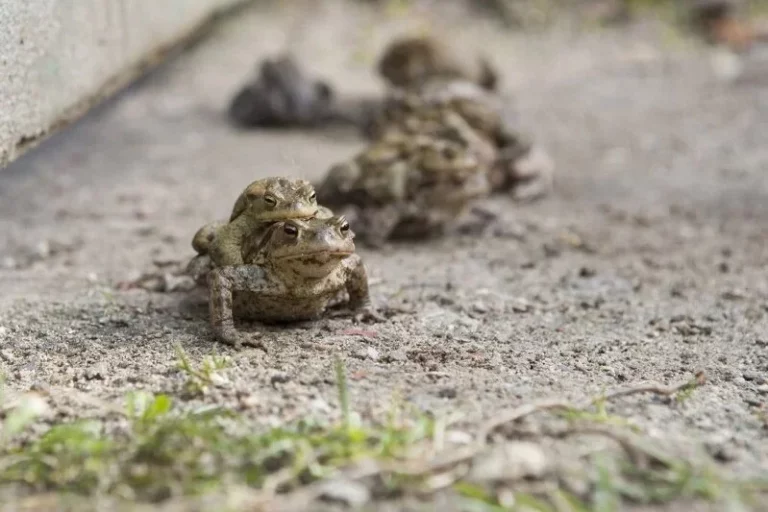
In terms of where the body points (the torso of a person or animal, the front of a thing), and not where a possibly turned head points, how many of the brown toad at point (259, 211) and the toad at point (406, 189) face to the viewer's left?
1

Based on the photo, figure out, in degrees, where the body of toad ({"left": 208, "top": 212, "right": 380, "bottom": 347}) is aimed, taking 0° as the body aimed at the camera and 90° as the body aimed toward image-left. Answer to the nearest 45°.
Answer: approximately 315°

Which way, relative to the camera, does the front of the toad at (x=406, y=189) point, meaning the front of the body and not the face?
to the viewer's left

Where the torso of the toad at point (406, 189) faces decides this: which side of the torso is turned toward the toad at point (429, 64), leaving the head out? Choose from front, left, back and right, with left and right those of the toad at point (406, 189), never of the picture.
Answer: right

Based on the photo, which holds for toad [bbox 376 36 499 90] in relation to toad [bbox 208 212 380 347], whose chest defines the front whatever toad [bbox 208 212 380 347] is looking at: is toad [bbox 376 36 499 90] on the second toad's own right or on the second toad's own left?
on the second toad's own left

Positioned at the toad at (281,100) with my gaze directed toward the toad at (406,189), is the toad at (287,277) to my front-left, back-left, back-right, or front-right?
front-right

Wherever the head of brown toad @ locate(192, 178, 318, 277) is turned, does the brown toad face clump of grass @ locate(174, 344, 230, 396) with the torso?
no

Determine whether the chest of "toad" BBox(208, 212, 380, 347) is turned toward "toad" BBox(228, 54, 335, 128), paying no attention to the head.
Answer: no

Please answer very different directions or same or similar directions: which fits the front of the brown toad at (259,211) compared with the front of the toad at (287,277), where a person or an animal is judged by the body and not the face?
same or similar directions

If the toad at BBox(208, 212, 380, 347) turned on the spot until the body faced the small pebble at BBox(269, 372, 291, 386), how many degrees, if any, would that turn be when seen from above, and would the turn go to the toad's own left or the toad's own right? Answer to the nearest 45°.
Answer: approximately 45° to the toad's own right

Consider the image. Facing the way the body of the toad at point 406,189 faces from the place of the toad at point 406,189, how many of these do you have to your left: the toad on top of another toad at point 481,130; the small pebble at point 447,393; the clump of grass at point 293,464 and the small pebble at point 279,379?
3
